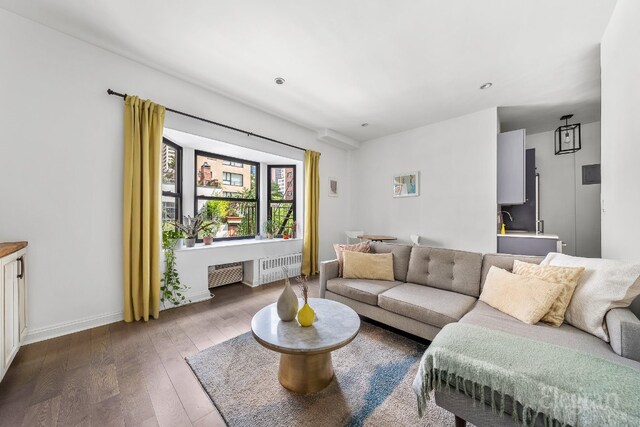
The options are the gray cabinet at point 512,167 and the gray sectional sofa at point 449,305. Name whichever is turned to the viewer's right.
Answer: the gray cabinet

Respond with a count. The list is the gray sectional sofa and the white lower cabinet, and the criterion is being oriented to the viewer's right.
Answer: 1

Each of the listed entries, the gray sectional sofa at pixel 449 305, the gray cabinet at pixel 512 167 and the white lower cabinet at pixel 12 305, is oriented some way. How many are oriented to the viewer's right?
2

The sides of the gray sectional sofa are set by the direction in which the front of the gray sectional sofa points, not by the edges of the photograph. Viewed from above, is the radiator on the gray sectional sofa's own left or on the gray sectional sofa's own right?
on the gray sectional sofa's own right

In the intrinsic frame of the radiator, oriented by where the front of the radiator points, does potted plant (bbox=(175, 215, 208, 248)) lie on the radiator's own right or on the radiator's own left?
on the radiator's own right

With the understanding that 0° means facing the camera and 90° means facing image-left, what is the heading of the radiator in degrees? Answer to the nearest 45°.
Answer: approximately 315°

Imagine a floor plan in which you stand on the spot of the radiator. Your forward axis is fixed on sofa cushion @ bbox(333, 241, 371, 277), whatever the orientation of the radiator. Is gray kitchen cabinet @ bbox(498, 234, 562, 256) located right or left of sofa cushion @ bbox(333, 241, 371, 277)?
left

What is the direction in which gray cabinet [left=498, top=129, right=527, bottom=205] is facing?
to the viewer's right

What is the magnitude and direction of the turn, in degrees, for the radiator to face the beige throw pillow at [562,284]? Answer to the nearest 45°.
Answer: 0° — it already faces it

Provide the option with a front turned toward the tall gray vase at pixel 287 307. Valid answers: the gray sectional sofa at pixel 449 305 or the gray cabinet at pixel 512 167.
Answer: the gray sectional sofa
